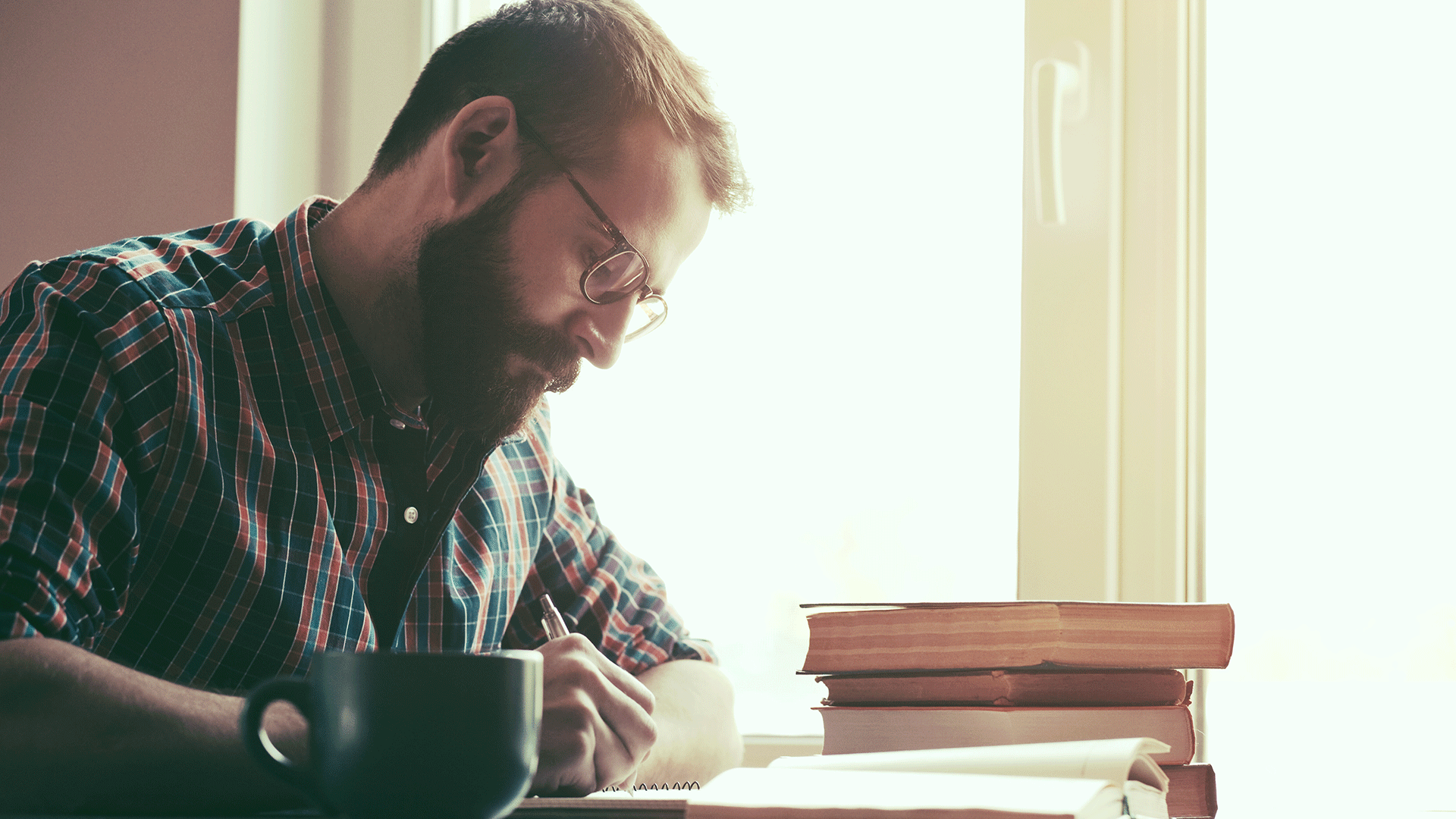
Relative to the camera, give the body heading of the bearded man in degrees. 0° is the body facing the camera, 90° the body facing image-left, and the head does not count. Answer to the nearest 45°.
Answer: approximately 315°

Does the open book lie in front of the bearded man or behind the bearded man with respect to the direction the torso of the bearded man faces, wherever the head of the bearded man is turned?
in front

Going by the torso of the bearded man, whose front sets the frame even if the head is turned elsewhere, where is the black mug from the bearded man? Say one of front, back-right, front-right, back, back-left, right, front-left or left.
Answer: front-right
